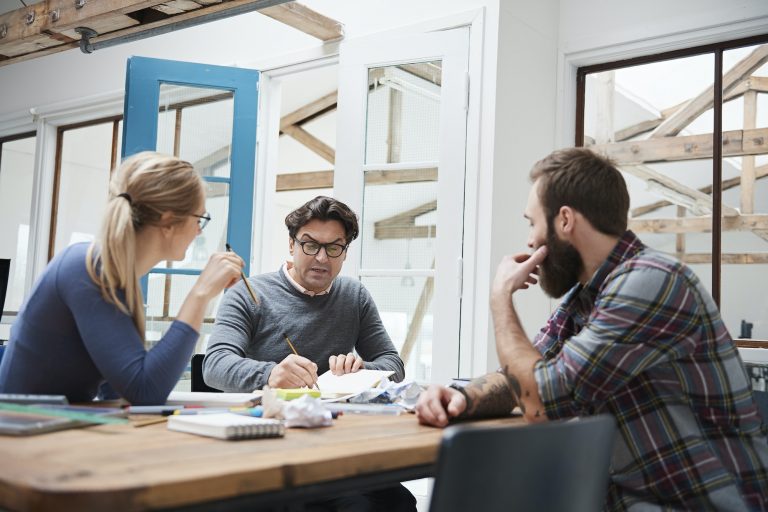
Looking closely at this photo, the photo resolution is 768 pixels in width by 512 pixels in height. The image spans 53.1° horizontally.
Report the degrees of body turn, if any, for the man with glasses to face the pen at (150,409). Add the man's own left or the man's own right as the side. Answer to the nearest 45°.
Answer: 0° — they already face it

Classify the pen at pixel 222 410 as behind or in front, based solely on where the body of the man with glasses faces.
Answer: in front

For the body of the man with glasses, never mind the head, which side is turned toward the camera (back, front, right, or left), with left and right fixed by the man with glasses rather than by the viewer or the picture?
front

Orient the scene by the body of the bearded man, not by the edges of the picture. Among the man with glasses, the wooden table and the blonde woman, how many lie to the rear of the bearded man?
0

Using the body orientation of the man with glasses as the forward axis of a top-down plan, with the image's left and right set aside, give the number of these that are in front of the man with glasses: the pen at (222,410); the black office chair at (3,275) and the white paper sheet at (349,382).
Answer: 2

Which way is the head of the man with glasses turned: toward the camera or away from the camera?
toward the camera

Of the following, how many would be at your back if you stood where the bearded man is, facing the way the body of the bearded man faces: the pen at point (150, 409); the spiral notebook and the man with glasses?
0

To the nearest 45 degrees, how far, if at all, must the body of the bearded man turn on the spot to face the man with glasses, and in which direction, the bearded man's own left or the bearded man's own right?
approximately 45° to the bearded man's own right

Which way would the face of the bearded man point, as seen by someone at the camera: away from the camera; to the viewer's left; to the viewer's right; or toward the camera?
to the viewer's left

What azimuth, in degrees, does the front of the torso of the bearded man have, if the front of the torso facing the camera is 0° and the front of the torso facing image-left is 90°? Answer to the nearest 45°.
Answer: approximately 90°

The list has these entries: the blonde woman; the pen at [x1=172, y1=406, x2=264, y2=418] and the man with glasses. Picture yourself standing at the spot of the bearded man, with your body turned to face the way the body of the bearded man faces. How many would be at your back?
0

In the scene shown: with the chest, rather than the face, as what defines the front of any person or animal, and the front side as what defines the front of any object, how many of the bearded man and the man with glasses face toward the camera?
1

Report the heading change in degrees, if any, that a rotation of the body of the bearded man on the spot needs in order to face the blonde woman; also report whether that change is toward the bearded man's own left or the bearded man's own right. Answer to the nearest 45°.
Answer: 0° — they already face them

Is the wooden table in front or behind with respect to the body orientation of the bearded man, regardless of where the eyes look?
in front

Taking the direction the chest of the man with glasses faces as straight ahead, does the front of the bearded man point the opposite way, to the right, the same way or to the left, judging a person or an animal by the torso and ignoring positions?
to the right

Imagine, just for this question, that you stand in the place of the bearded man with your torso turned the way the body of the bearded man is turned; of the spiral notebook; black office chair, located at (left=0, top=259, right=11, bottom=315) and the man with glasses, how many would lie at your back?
0

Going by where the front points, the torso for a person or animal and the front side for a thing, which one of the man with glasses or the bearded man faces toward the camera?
the man with glasses
